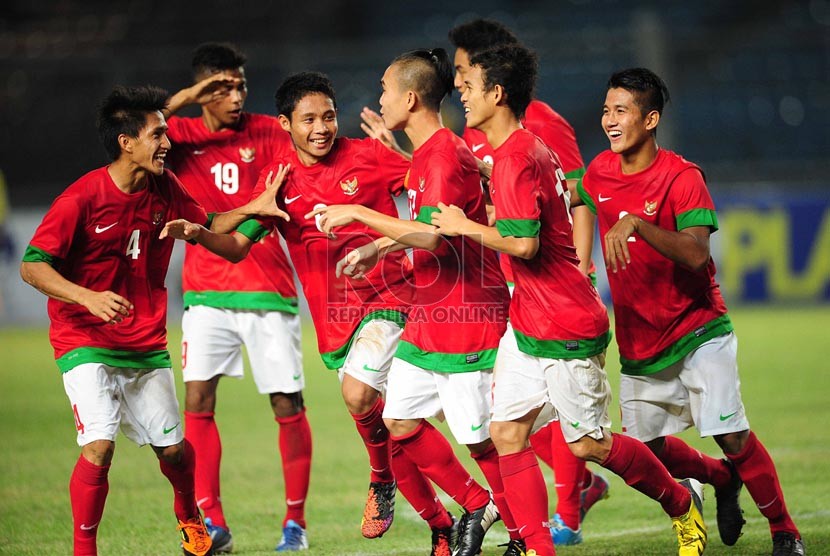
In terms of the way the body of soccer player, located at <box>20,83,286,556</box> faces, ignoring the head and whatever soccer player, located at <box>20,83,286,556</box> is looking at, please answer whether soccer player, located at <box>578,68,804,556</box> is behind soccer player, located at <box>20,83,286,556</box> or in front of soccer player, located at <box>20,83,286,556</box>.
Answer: in front

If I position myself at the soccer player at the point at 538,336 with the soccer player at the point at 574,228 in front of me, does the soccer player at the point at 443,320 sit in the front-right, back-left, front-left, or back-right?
front-left

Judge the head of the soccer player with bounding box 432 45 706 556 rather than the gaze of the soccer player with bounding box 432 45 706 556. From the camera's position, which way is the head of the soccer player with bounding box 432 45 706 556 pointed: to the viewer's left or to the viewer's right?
to the viewer's left

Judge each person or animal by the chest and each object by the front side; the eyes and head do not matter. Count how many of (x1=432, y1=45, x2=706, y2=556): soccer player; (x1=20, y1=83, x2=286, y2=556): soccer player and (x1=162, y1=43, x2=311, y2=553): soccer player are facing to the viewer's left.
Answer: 1

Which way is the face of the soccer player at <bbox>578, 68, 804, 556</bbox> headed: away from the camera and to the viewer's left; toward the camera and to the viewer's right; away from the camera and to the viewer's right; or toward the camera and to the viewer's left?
toward the camera and to the viewer's left

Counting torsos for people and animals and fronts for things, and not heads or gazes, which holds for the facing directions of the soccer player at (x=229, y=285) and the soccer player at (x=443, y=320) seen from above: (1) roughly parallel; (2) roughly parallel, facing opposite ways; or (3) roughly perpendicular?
roughly perpendicular

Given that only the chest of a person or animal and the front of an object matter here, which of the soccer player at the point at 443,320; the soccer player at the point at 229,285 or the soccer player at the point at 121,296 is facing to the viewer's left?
the soccer player at the point at 443,320

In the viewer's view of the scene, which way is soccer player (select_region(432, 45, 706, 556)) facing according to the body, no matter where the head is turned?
to the viewer's left

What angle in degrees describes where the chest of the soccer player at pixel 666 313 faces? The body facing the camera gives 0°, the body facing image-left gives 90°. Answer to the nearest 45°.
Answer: approximately 45°

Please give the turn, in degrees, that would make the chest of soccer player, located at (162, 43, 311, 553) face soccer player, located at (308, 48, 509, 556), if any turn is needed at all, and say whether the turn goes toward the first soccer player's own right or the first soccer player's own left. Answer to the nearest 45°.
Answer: approximately 45° to the first soccer player's own left

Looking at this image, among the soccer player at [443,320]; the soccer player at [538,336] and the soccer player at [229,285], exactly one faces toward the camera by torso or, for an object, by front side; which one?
the soccer player at [229,285]

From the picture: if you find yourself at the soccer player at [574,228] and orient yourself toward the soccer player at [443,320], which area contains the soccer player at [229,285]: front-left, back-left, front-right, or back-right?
front-right

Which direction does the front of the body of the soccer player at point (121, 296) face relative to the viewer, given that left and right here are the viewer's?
facing the viewer and to the right of the viewer

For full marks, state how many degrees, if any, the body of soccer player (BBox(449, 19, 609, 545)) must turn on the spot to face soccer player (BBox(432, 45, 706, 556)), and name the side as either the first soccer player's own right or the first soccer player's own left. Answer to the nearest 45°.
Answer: approximately 45° to the first soccer player's own left

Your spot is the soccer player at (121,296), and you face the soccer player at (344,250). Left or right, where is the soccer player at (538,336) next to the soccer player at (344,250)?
right
